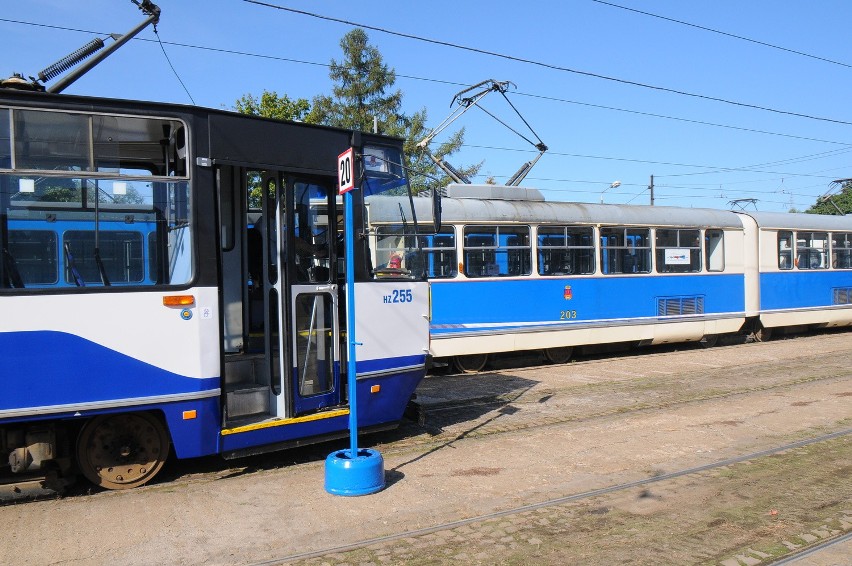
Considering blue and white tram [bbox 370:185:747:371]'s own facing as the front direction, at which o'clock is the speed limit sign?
The speed limit sign is roughly at 11 o'clock from the blue and white tram.

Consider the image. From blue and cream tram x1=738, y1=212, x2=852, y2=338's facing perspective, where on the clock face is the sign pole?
The sign pole is roughly at 11 o'clock from the blue and cream tram.

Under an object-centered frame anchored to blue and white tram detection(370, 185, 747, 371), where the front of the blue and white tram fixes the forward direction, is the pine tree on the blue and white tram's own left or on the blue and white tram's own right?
on the blue and white tram's own right

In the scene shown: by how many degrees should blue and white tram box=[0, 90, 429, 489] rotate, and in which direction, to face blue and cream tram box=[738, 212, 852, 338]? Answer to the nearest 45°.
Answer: approximately 45° to its left

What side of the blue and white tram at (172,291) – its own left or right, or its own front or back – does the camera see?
right

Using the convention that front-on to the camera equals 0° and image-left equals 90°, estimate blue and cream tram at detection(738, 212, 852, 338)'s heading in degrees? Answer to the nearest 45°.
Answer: approximately 45°

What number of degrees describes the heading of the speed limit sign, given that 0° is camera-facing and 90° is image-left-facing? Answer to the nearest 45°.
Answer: approximately 45°

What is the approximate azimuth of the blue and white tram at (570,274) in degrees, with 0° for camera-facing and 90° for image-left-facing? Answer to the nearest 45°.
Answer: approximately 45°

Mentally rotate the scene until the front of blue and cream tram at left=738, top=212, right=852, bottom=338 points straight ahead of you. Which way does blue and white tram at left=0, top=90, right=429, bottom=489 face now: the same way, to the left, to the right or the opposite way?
the opposite way

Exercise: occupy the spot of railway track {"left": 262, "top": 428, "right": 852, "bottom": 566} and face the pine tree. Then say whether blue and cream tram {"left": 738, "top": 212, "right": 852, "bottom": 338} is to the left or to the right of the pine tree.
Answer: right
